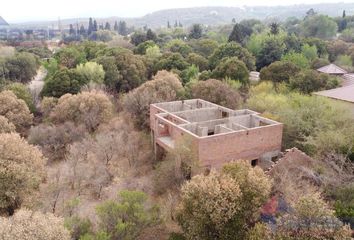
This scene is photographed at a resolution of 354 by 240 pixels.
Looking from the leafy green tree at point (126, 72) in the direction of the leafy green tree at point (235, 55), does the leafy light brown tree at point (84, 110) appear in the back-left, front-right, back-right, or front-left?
back-right

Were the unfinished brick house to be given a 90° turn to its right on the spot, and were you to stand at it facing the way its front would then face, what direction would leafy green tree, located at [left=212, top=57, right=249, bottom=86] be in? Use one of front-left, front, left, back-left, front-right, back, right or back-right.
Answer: front-right

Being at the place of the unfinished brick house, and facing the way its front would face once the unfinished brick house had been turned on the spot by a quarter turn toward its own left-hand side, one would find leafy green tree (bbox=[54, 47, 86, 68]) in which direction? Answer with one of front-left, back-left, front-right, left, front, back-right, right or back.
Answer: back

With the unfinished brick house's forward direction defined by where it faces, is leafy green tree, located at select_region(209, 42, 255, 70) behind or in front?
behind

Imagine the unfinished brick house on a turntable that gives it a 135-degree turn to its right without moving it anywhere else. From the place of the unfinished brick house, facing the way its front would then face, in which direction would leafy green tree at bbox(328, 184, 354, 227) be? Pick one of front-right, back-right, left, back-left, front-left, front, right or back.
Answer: back-right

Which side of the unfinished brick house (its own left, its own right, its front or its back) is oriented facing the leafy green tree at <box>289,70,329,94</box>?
back

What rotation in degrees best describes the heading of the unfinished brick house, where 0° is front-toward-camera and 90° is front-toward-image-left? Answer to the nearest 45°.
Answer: approximately 45°

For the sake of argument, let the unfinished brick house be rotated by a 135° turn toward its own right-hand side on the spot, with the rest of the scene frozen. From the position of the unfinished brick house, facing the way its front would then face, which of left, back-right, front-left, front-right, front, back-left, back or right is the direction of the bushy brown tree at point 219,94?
front

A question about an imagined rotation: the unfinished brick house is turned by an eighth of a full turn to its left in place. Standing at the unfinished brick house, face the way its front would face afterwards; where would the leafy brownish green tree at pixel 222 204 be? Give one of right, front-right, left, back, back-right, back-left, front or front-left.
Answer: front

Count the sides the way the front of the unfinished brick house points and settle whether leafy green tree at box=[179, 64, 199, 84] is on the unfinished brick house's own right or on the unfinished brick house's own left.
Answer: on the unfinished brick house's own right
